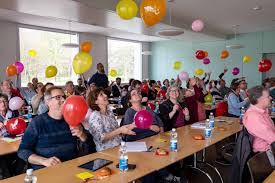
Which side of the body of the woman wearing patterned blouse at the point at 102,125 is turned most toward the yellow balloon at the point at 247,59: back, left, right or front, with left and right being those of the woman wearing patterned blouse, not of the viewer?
left

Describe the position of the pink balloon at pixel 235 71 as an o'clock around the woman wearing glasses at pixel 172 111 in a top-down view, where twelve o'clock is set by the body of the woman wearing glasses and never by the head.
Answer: The pink balloon is roughly at 8 o'clock from the woman wearing glasses.

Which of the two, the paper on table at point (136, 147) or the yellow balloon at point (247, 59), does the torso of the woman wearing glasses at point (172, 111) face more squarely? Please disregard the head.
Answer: the paper on table

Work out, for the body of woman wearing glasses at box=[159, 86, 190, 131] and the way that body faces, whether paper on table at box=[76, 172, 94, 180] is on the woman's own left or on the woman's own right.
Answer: on the woman's own right

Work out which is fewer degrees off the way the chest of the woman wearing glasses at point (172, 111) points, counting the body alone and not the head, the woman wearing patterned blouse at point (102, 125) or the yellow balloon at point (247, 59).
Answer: the woman wearing patterned blouse

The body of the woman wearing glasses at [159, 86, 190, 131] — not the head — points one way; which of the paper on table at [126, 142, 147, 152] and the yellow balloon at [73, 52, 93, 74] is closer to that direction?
the paper on table

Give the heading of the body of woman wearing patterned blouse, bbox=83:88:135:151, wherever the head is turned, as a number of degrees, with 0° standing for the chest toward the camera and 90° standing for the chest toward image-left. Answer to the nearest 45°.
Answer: approximately 315°
